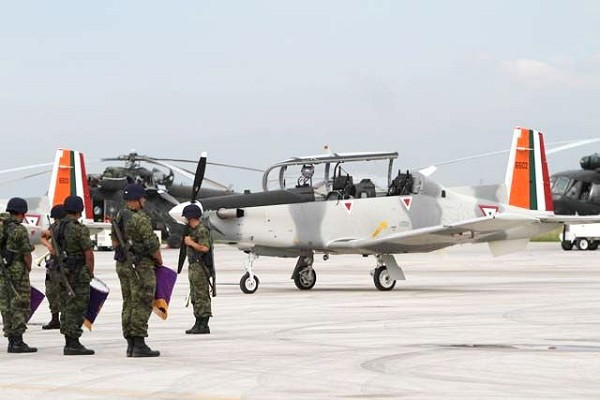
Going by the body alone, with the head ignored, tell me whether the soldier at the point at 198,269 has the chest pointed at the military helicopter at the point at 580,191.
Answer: no

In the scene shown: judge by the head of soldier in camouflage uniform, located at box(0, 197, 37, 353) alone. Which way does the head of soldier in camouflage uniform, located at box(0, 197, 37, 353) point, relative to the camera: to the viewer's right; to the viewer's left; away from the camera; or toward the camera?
to the viewer's right

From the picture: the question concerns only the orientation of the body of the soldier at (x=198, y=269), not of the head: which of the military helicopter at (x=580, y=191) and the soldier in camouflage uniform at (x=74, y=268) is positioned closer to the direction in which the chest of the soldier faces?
the soldier in camouflage uniform

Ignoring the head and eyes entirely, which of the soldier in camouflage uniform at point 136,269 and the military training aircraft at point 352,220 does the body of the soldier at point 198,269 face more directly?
the soldier in camouflage uniform

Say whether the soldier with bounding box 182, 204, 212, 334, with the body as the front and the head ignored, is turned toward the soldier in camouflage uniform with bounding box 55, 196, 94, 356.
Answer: no

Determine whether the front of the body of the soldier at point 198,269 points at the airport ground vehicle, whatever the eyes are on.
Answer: no
